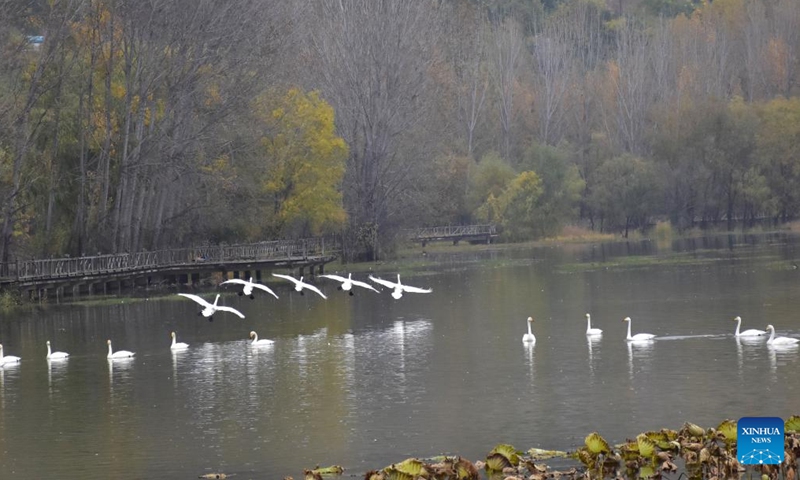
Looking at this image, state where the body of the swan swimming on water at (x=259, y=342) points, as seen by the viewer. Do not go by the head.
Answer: to the viewer's left

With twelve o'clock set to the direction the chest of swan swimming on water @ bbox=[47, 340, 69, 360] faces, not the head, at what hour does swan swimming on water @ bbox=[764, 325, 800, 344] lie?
swan swimming on water @ bbox=[764, 325, 800, 344] is roughly at 7 o'clock from swan swimming on water @ bbox=[47, 340, 69, 360].

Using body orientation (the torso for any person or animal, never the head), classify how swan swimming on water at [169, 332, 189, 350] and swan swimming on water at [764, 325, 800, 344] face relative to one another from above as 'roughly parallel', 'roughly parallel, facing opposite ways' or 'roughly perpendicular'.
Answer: roughly parallel

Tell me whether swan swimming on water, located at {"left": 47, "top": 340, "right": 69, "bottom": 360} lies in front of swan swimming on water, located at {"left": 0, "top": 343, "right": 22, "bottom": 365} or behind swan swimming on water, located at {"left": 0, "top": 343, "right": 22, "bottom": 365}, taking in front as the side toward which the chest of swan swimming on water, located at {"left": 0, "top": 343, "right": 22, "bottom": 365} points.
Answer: behind

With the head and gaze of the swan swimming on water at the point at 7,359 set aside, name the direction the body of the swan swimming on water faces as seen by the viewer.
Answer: to the viewer's left

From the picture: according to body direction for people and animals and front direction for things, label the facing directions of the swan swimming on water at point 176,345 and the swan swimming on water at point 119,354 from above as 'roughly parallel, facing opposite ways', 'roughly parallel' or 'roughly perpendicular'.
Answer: roughly parallel

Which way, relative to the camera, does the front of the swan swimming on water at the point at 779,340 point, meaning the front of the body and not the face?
to the viewer's left

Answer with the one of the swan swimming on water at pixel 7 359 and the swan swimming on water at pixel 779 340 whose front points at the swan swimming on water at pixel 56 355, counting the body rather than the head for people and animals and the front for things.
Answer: the swan swimming on water at pixel 779 340

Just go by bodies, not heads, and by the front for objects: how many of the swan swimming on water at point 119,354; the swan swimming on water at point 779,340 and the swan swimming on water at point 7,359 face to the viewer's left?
3

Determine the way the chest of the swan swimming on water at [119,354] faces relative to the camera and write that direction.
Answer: to the viewer's left

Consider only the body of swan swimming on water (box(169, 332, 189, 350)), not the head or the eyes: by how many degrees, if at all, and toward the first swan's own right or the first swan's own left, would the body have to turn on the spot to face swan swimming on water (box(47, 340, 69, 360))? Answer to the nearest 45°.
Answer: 0° — it already faces it

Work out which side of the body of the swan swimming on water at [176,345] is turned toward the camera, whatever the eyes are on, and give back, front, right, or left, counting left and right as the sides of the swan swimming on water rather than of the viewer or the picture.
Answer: left

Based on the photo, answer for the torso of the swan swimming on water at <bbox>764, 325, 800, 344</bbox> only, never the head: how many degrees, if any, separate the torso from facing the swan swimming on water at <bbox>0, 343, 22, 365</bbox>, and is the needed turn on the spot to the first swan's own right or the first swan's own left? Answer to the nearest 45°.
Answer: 0° — it already faces it

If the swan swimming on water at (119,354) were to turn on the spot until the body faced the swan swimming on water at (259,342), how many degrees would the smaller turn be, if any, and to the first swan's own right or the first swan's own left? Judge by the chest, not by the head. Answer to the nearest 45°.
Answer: approximately 180°

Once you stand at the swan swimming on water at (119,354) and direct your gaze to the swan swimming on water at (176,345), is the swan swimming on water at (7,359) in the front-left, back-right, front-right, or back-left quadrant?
back-left
